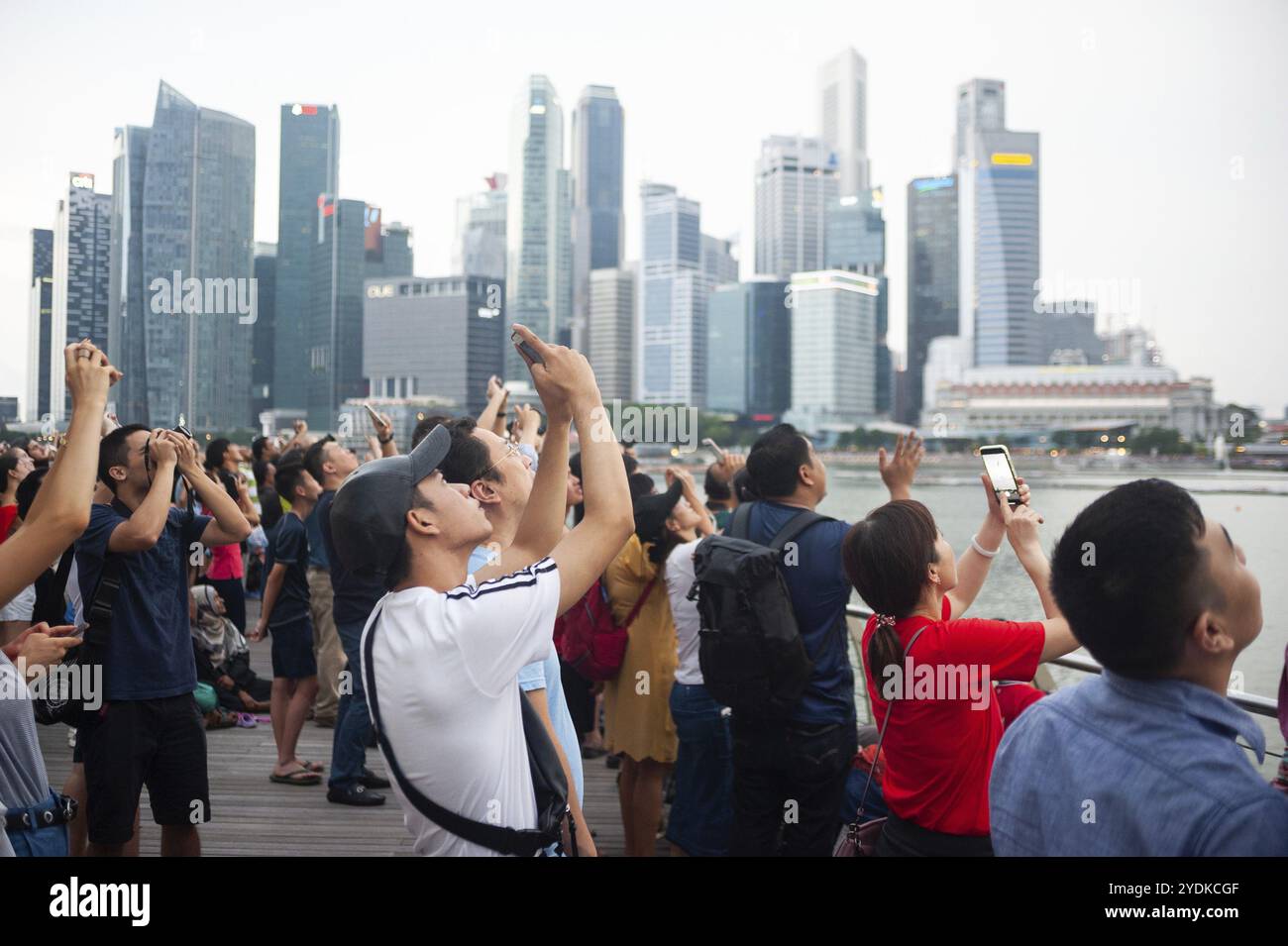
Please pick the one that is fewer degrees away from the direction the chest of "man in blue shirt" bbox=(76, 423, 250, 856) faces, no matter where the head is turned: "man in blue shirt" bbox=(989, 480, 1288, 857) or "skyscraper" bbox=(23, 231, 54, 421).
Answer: the man in blue shirt

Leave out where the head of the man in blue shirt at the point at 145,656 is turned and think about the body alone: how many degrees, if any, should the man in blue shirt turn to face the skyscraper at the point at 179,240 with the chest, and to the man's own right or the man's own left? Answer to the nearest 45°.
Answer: approximately 135° to the man's own left

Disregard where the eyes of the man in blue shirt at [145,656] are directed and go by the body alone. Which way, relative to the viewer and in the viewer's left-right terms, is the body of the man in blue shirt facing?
facing the viewer and to the right of the viewer

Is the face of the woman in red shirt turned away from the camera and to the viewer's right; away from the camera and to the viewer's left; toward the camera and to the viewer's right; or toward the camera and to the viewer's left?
away from the camera and to the viewer's right

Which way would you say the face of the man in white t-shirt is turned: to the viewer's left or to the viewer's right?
to the viewer's right

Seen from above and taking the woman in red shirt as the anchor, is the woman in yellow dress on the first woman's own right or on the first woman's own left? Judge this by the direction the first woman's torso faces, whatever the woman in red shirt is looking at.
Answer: on the first woman's own left

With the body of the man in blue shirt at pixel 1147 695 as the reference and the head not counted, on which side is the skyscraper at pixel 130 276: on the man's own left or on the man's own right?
on the man's own left

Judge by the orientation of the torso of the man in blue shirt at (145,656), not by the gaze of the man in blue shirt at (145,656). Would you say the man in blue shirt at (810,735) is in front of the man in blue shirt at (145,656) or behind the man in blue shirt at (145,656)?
in front

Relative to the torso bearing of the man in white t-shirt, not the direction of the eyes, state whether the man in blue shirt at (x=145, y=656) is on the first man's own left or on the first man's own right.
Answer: on the first man's own left

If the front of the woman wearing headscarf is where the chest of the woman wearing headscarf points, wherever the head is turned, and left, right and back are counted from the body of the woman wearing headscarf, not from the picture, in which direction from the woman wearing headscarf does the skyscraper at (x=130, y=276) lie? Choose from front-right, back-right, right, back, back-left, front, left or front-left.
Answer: back-left
